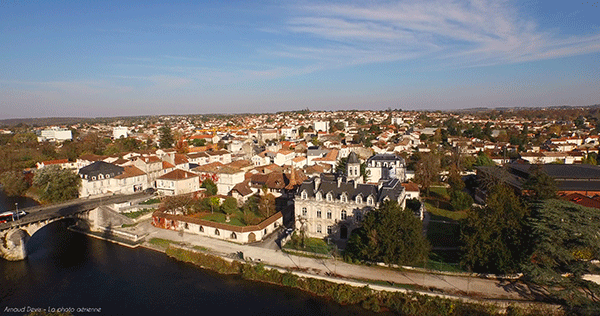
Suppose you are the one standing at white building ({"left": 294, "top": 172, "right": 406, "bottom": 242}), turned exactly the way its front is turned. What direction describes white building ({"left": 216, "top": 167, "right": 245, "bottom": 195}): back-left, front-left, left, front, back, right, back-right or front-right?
back-right

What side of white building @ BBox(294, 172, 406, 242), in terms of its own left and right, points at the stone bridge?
right

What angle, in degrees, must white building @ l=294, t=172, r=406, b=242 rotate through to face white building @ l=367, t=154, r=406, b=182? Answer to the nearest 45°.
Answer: approximately 180°

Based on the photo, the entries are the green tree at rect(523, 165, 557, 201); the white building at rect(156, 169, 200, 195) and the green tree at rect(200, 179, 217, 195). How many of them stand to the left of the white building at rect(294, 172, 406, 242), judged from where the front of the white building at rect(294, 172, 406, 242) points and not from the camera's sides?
1

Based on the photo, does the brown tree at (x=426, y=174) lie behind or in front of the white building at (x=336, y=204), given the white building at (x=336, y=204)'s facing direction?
behind

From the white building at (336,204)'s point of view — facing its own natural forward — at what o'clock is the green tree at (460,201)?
The green tree is roughly at 8 o'clock from the white building.

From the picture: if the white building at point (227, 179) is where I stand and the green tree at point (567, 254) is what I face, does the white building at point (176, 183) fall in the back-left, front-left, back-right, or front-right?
back-right

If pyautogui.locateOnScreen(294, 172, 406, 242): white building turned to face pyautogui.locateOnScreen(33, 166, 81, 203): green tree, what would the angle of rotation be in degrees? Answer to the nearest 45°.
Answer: approximately 90° to its right

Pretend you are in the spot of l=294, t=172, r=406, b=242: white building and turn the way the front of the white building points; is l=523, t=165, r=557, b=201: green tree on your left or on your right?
on your left

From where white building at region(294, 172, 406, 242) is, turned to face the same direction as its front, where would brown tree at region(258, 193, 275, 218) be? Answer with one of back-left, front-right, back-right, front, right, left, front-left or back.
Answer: back-right

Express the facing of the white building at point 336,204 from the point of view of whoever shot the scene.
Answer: facing the viewer

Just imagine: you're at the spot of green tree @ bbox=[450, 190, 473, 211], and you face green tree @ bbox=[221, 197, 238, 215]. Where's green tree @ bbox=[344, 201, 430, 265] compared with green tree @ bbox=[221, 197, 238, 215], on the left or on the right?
left

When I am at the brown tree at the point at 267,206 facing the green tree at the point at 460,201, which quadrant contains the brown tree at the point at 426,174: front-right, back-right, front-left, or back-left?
front-left

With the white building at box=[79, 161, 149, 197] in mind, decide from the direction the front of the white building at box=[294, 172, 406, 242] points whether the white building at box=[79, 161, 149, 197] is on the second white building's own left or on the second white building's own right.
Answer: on the second white building's own right

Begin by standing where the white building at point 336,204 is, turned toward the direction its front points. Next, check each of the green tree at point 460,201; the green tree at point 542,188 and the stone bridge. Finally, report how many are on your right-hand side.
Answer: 1

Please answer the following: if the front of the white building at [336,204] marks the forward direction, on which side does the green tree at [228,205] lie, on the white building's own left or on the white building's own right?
on the white building's own right
